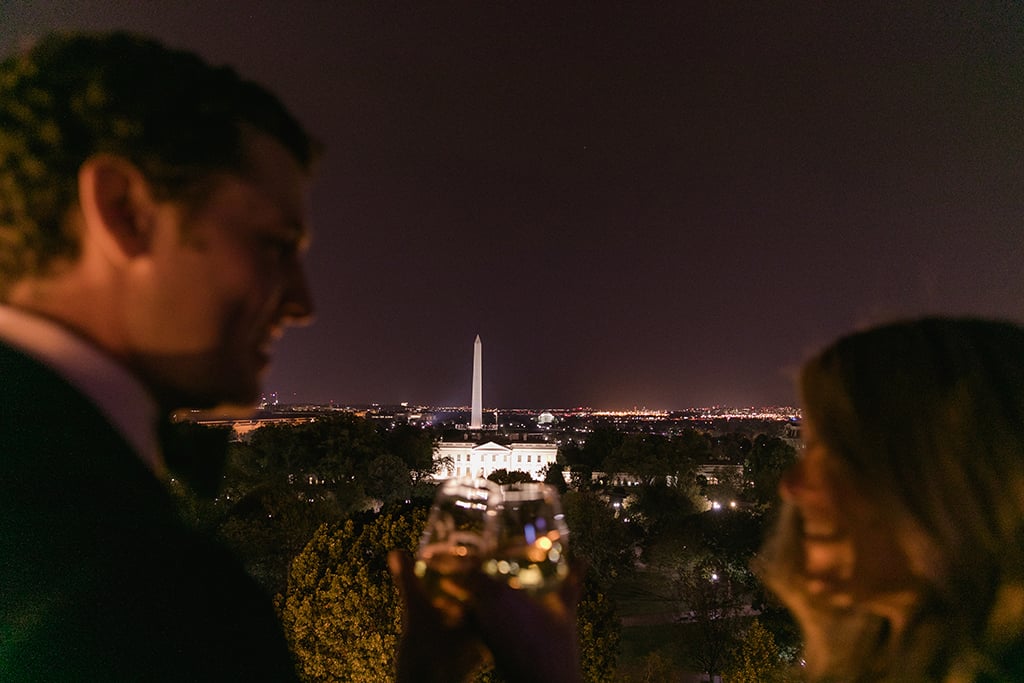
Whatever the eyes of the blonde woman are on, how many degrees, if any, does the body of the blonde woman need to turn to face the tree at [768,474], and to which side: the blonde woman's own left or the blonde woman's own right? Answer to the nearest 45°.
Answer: approximately 90° to the blonde woman's own right

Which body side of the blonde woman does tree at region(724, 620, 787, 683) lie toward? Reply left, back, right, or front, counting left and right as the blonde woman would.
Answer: right

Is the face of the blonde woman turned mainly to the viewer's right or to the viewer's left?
to the viewer's left

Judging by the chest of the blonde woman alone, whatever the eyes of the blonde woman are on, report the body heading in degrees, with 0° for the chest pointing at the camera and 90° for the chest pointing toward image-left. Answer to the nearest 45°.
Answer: approximately 90°

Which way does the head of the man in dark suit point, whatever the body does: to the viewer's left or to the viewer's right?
to the viewer's right

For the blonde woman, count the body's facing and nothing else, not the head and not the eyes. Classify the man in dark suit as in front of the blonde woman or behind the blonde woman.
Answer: in front
